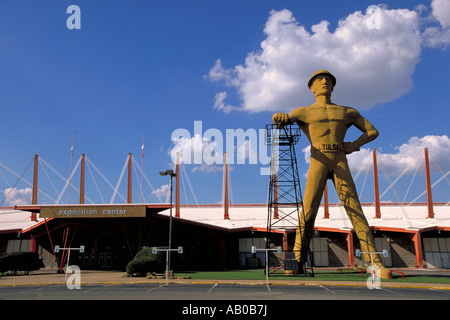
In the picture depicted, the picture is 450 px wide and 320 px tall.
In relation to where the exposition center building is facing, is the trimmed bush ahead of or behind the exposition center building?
ahead

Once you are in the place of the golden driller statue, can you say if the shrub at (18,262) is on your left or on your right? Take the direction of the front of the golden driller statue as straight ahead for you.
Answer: on your right

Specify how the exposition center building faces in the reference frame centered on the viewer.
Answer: facing the viewer

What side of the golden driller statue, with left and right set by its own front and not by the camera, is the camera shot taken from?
front

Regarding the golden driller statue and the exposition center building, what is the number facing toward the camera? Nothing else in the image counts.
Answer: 2

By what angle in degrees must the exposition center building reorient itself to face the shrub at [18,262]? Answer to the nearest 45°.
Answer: approximately 45° to its right

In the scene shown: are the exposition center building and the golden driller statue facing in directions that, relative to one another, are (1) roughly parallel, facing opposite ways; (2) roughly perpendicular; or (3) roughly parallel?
roughly parallel

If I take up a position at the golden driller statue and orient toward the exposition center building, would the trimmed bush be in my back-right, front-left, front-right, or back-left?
front-left

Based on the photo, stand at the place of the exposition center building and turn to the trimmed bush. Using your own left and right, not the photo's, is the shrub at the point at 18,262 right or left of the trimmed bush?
right

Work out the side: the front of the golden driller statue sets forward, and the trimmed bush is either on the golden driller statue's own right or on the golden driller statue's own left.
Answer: on the golden driller statue's own right

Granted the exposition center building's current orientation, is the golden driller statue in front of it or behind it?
in front
